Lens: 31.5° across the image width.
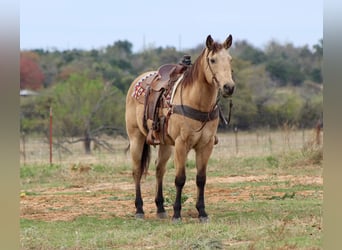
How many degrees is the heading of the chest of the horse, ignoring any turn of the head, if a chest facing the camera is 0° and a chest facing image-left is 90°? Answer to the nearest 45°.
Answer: approximately 315°

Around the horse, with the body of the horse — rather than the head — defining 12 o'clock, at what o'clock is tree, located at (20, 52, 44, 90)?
The tree is roughly at 7 o'clock from the horse.

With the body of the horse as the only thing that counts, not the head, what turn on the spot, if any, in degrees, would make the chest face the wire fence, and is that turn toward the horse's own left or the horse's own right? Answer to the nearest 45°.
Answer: approximately 135° to the horse's own left

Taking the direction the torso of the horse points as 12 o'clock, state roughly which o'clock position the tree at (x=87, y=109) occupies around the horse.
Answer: The tree is roughly at 7 o'clock from the horse.
